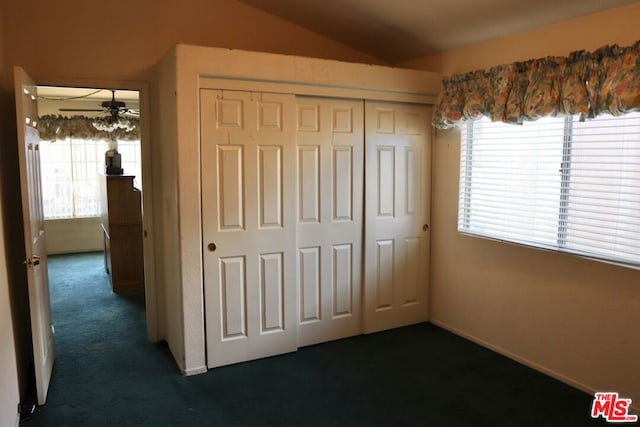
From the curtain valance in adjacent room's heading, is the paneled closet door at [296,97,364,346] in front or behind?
in front

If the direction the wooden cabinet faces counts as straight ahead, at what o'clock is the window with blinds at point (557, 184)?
The window with blinds is roughly at 8 o'clock from the wooden cabinet.

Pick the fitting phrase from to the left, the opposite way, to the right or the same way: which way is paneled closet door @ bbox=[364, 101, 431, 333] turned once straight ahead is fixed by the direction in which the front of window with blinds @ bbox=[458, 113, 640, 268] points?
to the left

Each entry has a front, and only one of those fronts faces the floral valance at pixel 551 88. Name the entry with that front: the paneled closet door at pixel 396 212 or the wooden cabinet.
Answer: the paneled closet door

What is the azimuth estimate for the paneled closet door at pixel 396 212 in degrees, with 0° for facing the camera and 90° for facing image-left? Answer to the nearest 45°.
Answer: approximately 315°

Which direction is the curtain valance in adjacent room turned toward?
toward the camera

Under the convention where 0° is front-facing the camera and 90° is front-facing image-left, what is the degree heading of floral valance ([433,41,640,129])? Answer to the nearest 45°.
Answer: approximately 45°

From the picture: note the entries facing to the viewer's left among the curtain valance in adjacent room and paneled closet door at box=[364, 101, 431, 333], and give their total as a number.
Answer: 0

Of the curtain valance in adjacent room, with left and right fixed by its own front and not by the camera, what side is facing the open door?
front

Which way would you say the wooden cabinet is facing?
to the viewer's left

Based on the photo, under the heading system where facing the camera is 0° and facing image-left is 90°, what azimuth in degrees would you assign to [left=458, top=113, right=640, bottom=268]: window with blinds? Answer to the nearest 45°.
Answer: approximately 45°

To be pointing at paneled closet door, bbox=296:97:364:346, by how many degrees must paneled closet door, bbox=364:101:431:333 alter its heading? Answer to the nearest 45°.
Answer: approximately 90° to its right

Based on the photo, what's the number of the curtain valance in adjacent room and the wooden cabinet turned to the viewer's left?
1

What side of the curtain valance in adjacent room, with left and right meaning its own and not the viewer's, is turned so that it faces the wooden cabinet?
front
